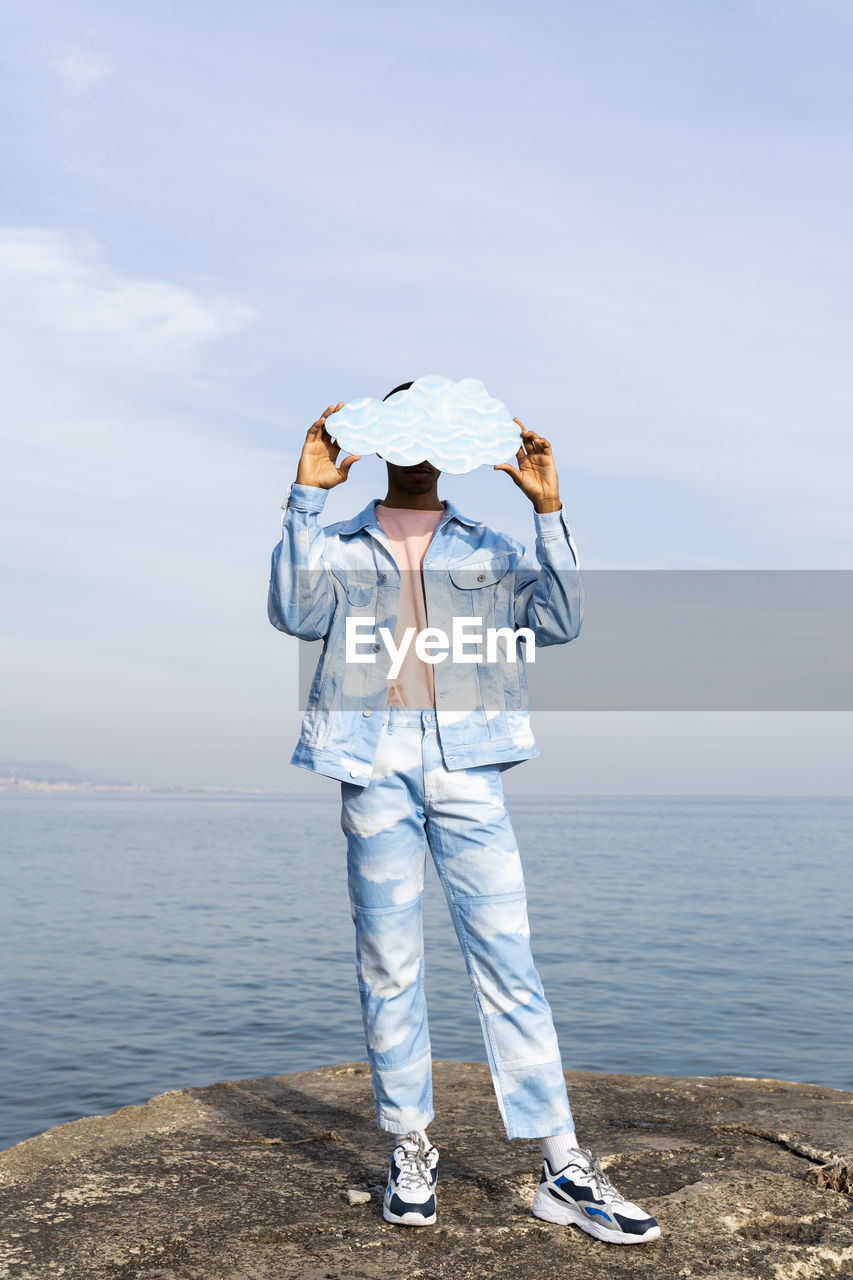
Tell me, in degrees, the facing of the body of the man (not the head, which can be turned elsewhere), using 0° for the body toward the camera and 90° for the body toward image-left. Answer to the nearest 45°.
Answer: approximately 0°
